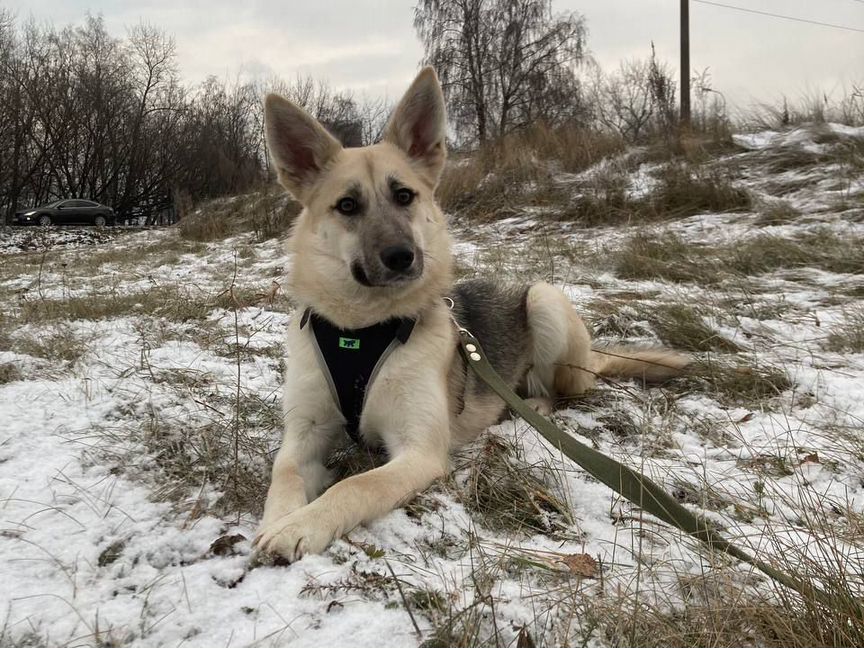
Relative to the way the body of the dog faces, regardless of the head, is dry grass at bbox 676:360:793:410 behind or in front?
behind

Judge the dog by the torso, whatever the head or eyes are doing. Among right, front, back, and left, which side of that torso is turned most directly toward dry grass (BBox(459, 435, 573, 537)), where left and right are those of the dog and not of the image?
left

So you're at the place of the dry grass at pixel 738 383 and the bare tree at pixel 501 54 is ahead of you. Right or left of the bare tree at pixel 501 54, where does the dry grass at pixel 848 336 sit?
right

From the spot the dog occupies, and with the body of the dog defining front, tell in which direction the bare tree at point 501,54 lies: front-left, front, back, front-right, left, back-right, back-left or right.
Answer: back-right

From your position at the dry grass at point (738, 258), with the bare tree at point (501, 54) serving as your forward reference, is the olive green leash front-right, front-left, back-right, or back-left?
back-left

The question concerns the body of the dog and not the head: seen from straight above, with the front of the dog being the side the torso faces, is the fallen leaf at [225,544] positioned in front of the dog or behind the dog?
in front

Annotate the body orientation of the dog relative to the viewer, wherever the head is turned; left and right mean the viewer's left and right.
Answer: facing the viewer and to the left of the viewer

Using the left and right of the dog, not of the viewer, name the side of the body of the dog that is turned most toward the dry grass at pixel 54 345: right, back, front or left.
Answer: right

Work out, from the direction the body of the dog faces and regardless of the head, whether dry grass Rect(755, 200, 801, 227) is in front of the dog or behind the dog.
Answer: behind

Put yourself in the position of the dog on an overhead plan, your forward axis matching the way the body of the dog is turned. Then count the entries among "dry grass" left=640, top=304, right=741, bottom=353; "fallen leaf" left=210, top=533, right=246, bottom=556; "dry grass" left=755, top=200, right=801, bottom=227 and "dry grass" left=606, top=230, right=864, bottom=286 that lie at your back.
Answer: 3
